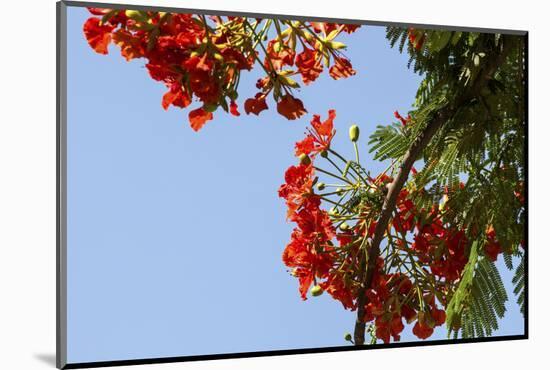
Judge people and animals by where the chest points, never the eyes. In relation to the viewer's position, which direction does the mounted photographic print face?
facing the viewer and to the right of the viewer
